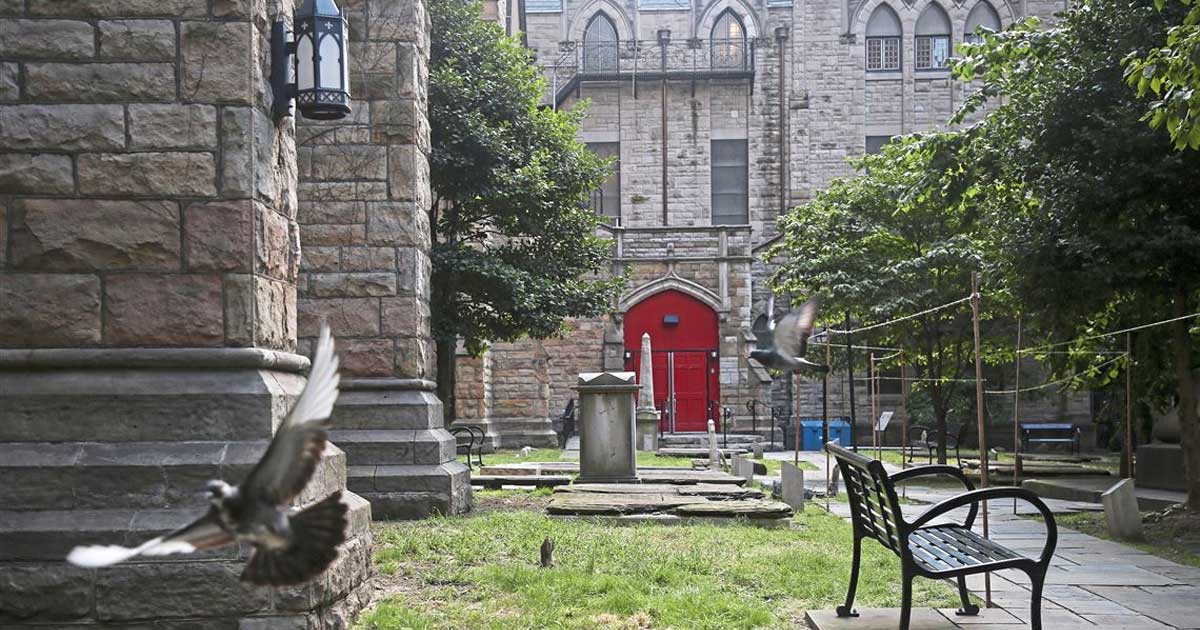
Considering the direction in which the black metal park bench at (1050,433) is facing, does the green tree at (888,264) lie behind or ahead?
ahead

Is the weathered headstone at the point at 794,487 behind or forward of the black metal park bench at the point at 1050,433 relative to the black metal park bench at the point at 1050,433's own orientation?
forward

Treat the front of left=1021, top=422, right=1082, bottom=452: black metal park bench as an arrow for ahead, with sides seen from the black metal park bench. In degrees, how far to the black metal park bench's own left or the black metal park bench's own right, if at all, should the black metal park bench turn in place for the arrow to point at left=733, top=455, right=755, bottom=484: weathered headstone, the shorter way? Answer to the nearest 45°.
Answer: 0° — it already faces it

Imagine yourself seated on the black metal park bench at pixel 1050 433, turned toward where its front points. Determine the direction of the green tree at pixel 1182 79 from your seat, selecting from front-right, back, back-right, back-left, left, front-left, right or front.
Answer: front

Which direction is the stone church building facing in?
toward the camera

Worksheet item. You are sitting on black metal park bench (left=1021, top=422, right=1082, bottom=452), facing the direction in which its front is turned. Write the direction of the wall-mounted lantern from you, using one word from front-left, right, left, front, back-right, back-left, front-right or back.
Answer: front

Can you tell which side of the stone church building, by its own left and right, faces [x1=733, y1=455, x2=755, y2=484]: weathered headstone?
front

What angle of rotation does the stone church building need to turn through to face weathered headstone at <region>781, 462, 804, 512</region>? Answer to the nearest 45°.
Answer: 0° — it already faces it

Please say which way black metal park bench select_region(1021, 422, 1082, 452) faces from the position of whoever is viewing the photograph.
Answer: facing the viewer
